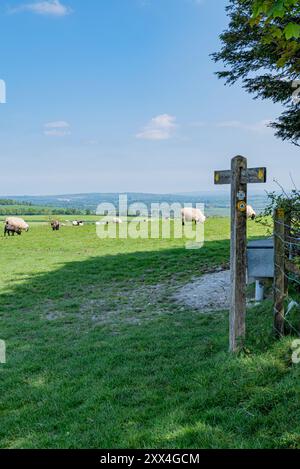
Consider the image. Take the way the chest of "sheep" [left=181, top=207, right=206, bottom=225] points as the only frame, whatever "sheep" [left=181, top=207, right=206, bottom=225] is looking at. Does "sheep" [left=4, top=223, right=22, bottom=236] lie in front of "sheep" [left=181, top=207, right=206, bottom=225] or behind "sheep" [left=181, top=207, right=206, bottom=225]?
behind

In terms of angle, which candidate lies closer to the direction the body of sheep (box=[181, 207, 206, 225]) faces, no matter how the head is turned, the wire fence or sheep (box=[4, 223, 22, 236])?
the wire fence

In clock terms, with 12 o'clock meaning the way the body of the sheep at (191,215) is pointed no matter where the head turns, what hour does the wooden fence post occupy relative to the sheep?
The wooden fence post is roughly at 3 o'clock from the sheep.

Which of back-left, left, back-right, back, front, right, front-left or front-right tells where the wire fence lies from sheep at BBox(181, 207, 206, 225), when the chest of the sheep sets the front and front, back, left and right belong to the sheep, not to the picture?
right

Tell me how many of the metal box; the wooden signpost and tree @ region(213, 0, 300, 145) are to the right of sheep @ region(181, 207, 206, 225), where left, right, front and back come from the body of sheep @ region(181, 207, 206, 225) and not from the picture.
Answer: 3

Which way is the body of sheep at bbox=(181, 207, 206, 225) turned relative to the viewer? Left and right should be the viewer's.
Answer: facing to the right of the viewer

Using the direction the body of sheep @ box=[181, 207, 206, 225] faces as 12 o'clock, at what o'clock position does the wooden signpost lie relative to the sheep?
The wooden signpost is roughly at 3 o'clock from the sheep.
